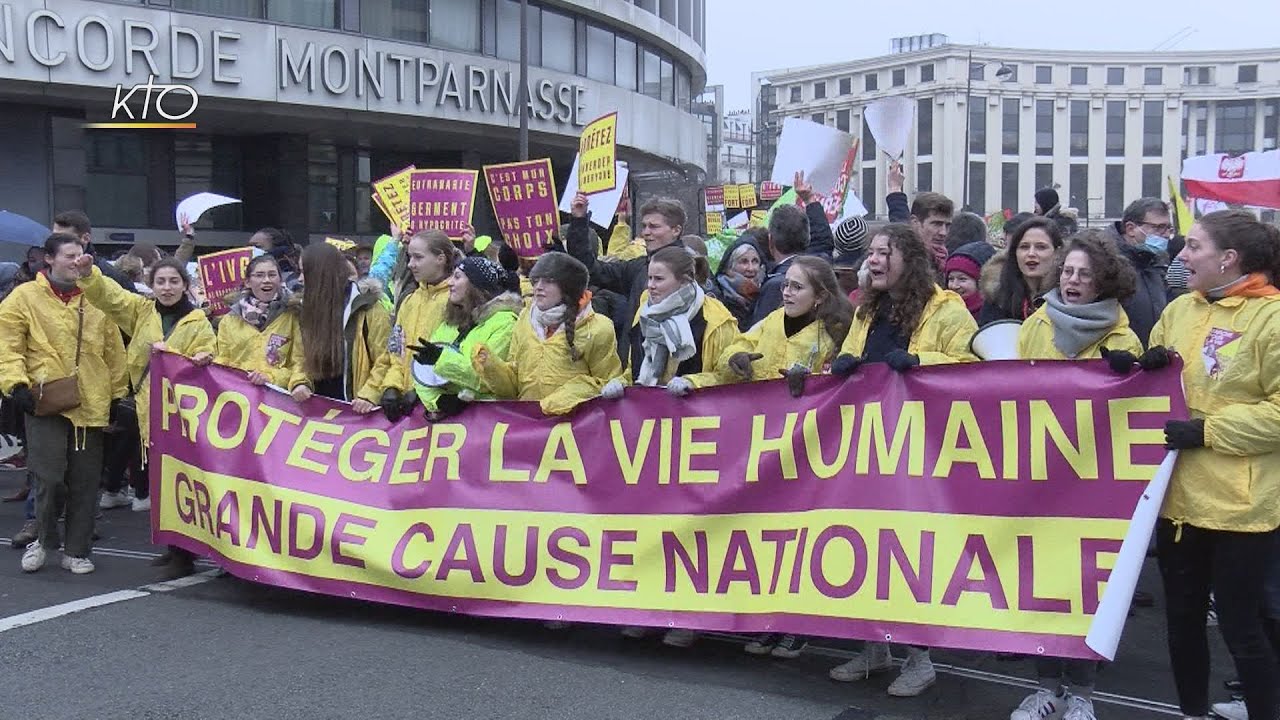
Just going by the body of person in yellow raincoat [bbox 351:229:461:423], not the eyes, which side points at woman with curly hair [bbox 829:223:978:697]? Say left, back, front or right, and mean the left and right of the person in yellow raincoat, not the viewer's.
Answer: left

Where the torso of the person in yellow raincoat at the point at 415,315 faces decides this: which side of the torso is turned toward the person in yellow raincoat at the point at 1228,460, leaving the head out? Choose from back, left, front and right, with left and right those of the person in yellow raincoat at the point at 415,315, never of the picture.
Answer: left

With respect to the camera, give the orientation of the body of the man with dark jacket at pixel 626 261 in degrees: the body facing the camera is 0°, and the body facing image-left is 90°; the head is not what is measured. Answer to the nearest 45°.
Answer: approximately 45°

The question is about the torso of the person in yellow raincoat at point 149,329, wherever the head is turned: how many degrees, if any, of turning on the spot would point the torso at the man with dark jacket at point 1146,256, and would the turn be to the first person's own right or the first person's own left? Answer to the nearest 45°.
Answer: approximately 45° to the first person's own left

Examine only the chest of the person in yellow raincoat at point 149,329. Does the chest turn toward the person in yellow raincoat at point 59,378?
no

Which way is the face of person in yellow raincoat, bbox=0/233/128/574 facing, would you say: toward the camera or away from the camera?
toward the camera

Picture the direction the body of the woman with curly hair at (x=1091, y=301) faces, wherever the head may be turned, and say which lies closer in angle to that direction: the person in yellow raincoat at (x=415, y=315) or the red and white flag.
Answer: the person in yellow raincoat

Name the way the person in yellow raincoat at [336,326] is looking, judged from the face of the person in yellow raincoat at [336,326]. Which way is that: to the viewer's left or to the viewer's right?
to the viewer's left

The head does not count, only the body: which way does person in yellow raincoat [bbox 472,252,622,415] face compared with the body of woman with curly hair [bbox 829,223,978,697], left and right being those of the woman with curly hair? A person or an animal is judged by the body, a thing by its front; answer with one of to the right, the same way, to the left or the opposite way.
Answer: the same way

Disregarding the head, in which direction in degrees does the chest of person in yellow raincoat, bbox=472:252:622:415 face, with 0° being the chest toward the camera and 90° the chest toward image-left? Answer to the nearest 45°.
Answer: approximately 45°

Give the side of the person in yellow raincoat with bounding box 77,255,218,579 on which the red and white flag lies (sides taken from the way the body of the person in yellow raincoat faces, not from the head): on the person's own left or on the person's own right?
on the person's own left

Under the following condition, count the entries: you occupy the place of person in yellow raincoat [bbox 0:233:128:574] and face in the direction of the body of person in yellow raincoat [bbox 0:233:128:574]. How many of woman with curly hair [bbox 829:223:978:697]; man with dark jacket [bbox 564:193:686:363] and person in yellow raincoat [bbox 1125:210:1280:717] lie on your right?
0

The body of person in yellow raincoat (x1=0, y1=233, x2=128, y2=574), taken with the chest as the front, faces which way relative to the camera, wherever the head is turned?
toward the camera

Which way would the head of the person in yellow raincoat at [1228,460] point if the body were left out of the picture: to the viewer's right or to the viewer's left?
to the viewer's left

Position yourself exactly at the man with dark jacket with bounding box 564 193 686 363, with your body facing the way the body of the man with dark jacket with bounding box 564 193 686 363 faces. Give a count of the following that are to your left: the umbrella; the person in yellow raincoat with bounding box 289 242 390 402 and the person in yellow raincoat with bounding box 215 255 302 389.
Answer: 0

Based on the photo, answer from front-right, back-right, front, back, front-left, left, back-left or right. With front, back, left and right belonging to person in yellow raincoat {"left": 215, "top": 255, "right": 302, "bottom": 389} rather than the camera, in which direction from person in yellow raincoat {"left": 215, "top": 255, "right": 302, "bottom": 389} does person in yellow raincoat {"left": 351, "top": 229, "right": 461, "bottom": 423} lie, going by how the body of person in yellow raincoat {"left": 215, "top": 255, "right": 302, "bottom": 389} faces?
front-left

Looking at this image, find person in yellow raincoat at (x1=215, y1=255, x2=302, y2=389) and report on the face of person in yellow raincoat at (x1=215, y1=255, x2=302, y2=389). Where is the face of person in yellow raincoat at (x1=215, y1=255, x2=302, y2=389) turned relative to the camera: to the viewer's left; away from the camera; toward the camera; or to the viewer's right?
toward the camera

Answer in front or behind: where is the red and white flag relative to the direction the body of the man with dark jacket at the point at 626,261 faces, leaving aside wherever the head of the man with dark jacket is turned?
behind

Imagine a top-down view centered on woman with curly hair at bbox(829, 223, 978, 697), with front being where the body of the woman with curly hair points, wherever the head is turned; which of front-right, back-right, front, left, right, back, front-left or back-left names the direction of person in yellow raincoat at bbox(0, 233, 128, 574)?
front-right

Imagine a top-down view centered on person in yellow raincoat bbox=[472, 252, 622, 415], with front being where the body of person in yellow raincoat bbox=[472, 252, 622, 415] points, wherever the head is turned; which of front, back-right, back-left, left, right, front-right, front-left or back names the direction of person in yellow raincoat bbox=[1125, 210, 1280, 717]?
left
